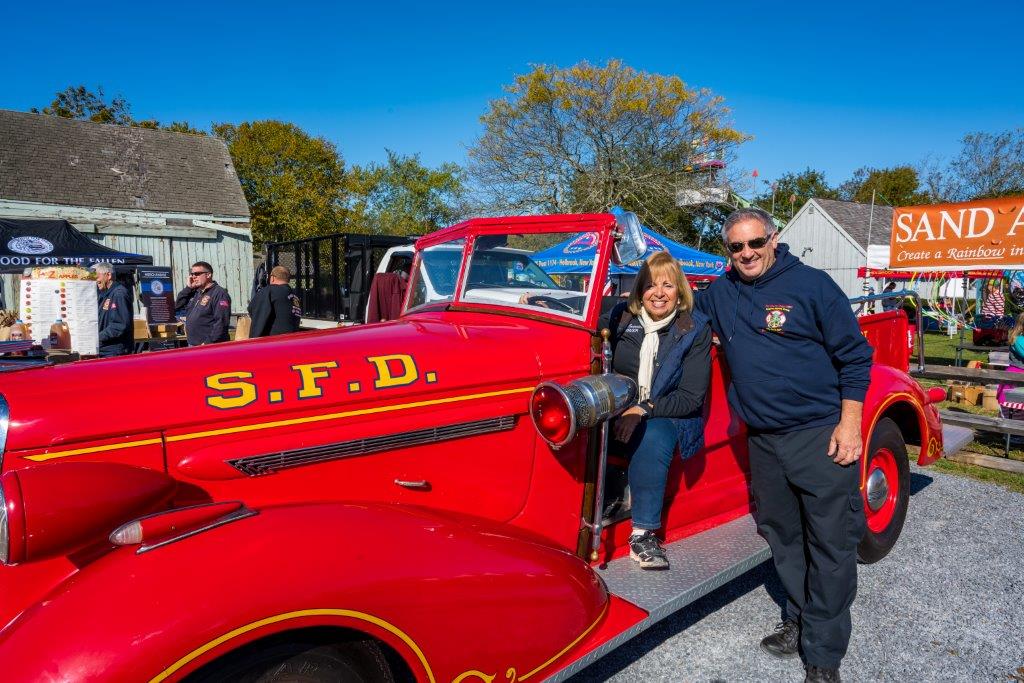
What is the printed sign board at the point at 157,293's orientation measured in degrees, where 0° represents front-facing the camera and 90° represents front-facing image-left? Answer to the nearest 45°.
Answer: approximately 0°

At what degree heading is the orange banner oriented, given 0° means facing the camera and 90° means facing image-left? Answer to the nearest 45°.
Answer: approximately 0°

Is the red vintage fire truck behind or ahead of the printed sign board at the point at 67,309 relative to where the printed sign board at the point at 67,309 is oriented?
ahead

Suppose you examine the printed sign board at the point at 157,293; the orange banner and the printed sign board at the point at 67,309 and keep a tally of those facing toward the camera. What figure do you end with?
3
